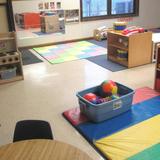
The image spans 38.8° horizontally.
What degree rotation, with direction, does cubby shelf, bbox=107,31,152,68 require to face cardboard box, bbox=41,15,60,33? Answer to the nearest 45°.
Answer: approximately 90° to its right

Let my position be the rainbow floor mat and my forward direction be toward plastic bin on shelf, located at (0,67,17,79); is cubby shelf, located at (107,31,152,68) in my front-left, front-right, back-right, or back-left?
front-right

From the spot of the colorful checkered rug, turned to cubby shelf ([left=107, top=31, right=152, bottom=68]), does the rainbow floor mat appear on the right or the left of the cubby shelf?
right

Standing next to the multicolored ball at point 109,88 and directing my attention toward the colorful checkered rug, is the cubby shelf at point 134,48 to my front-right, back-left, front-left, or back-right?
front-right

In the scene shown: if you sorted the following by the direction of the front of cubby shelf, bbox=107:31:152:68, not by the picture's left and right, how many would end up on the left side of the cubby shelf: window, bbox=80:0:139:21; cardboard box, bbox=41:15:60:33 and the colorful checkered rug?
0

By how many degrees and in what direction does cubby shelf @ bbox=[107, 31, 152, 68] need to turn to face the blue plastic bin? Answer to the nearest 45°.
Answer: approximately 45° to its left

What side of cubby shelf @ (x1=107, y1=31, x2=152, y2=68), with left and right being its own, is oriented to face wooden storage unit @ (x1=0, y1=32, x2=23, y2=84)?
front

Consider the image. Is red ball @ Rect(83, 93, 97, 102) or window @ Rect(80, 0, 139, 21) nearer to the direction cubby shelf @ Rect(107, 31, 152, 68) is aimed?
the red ball

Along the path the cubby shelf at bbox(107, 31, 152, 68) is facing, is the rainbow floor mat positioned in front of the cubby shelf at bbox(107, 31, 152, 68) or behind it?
in front

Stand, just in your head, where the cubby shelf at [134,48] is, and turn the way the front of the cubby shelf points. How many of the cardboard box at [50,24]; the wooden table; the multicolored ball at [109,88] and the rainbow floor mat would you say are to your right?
1

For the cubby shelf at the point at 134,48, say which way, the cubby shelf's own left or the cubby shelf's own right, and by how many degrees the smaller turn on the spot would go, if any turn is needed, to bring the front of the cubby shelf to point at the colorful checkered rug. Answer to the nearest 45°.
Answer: approximately 90° to the cubby shelf's own right

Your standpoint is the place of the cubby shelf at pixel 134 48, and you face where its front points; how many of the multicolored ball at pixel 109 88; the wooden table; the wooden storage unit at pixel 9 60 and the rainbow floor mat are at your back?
0

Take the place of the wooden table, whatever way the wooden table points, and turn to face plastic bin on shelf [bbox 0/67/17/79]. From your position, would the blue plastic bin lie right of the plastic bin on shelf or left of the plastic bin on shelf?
right

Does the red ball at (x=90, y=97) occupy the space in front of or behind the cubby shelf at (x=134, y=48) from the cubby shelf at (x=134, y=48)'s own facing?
in front

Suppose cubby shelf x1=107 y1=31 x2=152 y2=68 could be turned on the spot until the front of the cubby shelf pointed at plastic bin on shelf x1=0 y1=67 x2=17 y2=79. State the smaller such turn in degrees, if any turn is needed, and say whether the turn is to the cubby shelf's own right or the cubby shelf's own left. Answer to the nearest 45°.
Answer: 0° — it already faces it

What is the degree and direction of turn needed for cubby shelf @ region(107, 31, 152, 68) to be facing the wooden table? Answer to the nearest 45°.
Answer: approximately 45° to its left

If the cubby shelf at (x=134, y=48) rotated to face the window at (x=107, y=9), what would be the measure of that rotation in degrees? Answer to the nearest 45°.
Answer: approximately 135° to its right

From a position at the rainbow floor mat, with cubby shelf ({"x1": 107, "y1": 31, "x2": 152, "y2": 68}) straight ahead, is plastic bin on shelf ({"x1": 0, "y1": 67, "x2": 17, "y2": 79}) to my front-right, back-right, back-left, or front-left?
front-left

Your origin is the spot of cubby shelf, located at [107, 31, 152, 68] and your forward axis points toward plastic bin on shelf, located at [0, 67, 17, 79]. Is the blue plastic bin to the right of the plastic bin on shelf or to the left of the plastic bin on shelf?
left
